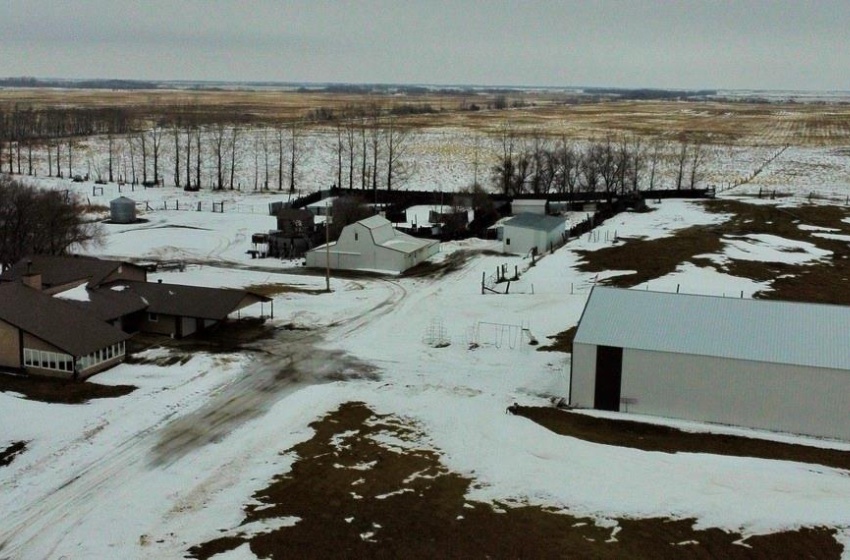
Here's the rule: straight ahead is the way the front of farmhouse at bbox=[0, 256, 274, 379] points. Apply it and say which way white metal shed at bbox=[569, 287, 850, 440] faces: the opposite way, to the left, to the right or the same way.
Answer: to the right

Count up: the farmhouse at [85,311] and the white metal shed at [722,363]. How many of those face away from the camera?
0

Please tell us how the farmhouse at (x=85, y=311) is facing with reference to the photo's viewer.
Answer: facing the viewer and to the right of the viewer

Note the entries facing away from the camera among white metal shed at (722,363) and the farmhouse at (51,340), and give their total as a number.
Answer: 0

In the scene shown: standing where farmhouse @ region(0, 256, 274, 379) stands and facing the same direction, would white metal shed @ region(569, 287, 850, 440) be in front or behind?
in front
